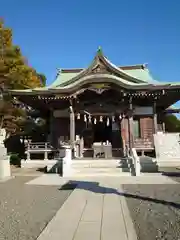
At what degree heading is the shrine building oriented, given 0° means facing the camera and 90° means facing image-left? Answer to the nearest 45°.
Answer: approximately 0°

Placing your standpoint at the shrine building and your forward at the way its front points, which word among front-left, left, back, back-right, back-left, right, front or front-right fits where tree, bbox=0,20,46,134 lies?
right
